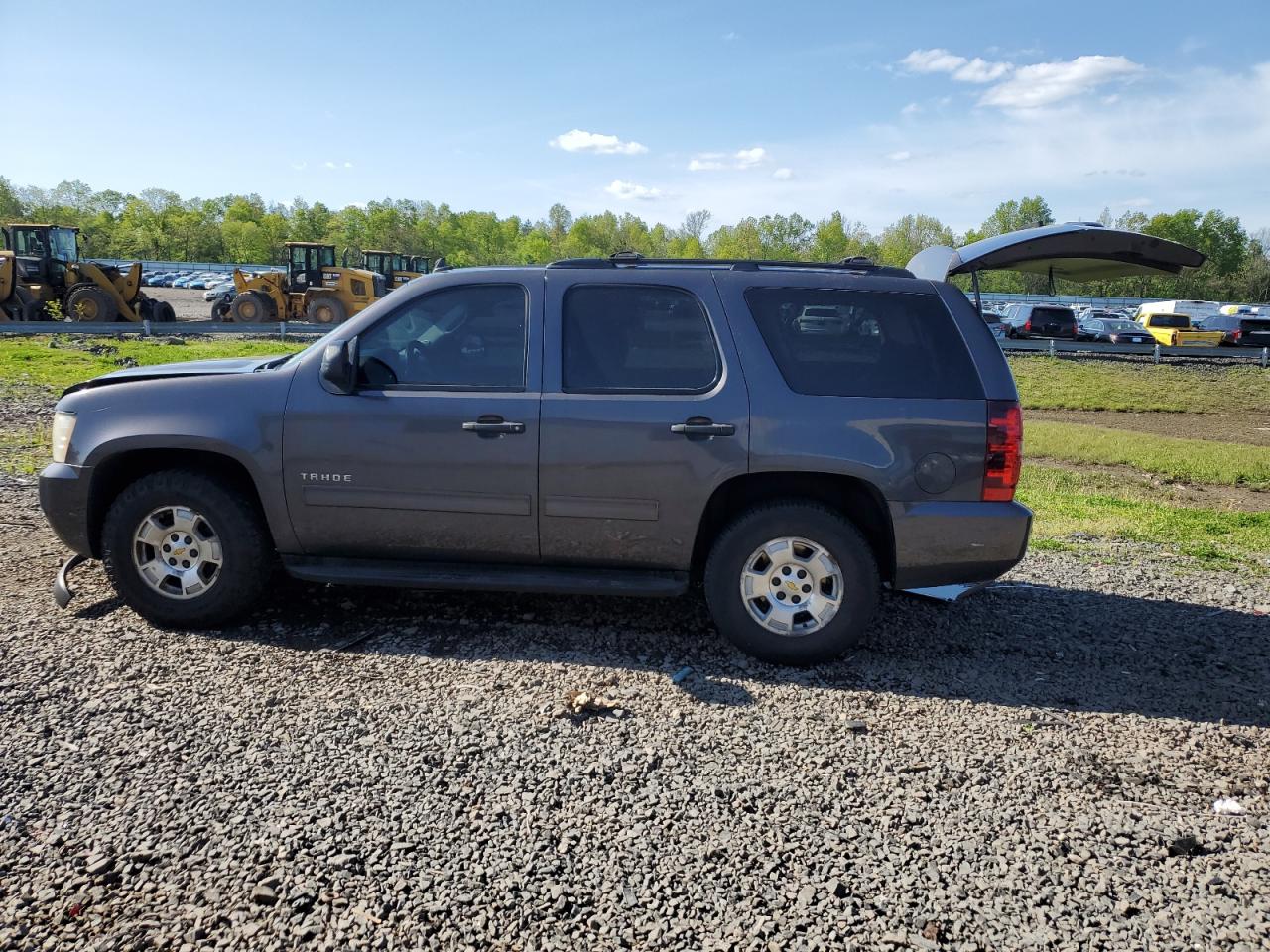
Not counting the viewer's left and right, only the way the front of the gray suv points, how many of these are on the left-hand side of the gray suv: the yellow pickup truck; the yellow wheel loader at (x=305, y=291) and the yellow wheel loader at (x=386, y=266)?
0

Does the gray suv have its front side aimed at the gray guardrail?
no

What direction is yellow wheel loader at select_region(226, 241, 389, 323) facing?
to the viewer's left

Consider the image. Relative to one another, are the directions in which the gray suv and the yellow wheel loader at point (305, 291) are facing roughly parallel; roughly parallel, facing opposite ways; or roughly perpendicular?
roughly parallel

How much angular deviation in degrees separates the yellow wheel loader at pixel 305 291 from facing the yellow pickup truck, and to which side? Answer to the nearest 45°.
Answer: approximately 180°

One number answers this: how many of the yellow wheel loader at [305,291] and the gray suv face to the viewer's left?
2

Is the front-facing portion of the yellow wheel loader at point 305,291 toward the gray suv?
no

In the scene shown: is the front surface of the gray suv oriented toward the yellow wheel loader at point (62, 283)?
no

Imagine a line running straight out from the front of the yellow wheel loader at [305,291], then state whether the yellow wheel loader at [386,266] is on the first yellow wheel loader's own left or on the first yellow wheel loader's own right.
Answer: on the first yellow wheel loader's own right

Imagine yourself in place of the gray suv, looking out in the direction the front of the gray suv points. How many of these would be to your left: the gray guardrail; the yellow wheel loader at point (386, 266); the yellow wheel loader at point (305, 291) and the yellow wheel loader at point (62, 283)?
0

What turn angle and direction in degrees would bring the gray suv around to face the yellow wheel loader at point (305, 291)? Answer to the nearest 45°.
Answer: approximately 90° to its right

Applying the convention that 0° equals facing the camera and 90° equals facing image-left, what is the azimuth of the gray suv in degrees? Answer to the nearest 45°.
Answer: approximately 90°
